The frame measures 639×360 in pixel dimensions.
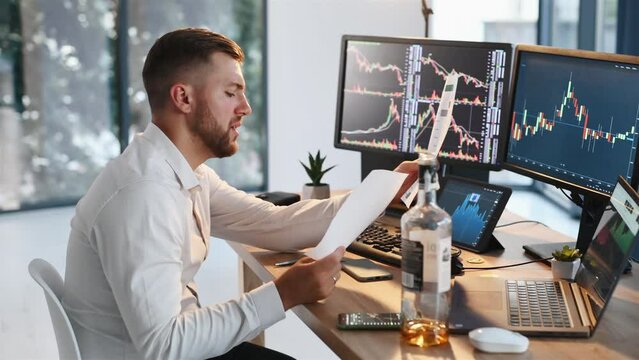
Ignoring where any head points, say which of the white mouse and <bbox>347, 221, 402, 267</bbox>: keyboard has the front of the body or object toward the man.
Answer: the keyboard

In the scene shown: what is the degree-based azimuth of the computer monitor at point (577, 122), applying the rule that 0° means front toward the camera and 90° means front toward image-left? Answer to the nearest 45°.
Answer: approximately 45°

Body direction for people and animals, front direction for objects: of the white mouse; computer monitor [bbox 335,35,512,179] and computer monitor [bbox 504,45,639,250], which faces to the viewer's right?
the white mouse

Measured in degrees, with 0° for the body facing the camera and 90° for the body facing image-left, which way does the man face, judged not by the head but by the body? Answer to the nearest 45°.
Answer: approximately 270°

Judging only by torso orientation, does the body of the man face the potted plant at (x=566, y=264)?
yes

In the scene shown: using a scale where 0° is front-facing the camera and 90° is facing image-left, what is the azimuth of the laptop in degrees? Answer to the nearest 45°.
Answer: approximately 90°

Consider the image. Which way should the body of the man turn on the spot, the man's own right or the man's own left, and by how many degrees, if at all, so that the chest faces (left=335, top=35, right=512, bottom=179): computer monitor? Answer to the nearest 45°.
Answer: approximately 45° to the man's own left

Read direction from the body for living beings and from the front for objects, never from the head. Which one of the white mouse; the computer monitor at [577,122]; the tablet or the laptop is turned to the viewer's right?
the white mouse

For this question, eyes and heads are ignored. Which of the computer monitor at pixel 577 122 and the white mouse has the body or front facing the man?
the computer monitor

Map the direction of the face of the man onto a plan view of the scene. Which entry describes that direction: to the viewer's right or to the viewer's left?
to the viewer's right
